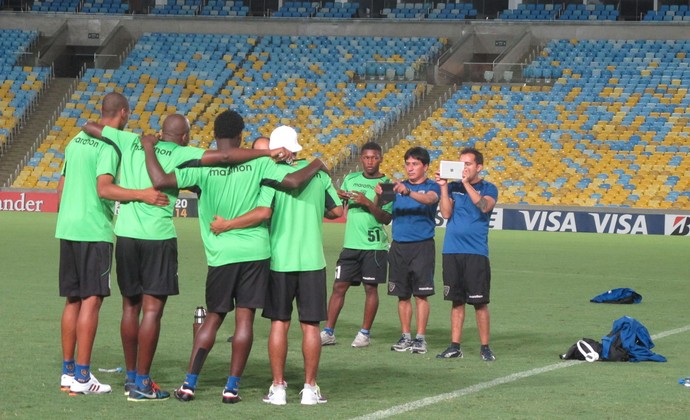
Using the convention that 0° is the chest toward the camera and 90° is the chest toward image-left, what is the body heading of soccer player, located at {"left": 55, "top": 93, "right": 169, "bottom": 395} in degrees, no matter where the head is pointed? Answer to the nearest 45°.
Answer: approximately 225°

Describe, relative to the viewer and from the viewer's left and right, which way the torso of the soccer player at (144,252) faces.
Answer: facing away from the viewer and to the right of the viewer

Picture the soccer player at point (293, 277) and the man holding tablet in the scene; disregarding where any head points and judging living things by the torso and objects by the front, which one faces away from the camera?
the soccer player

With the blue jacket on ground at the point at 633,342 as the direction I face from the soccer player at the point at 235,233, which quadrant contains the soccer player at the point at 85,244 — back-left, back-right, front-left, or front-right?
back-left

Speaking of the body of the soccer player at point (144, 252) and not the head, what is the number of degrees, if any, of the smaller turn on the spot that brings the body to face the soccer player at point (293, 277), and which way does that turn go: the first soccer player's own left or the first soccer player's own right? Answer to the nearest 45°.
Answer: approximately 45° to the first soccer player's own right

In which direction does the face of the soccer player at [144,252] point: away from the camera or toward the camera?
away from the camera

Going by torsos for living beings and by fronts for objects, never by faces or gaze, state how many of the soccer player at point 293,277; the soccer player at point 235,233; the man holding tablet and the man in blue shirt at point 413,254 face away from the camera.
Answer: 2

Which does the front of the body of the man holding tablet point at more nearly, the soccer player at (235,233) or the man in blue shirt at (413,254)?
the soccer player

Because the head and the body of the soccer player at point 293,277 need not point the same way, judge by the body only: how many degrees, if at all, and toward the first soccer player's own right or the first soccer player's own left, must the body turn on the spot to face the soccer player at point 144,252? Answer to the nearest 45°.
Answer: approximately 90° to the first soccer player's own left

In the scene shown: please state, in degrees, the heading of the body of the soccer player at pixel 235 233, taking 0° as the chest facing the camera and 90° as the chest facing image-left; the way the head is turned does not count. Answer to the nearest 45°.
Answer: approximately 180°

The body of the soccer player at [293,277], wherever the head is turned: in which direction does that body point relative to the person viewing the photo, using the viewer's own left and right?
facing away from the viewer

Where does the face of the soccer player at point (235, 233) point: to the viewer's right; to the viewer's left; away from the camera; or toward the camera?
away from the camera

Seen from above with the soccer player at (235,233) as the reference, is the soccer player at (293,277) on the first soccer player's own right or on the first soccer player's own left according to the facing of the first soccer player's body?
on the first soccer player's own right
